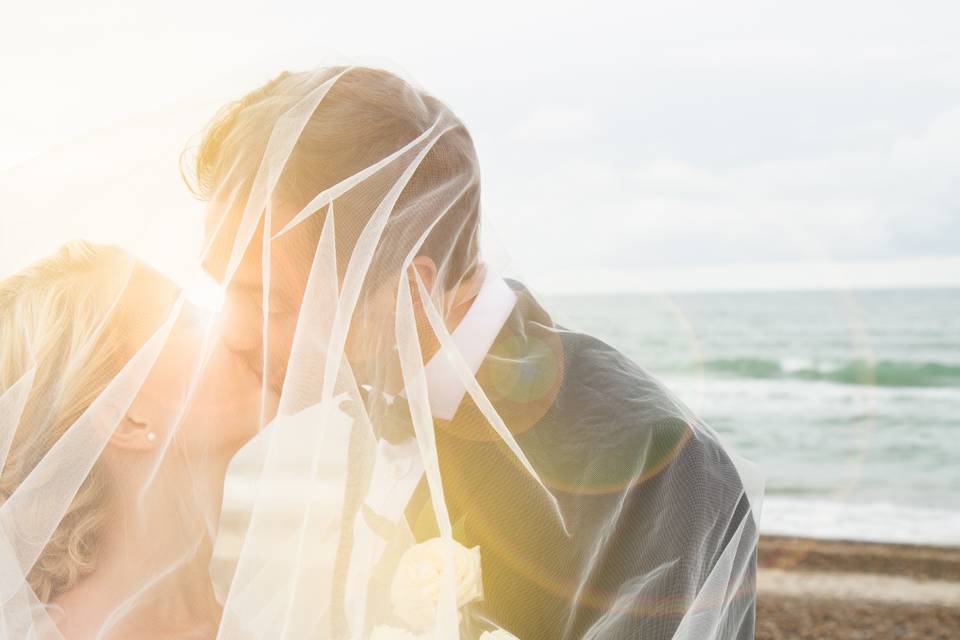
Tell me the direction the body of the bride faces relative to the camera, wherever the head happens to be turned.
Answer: to the viewer's right

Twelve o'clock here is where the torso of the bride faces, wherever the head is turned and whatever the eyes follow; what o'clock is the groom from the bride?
The groom is roughly at 1 o'clock from the bride.
